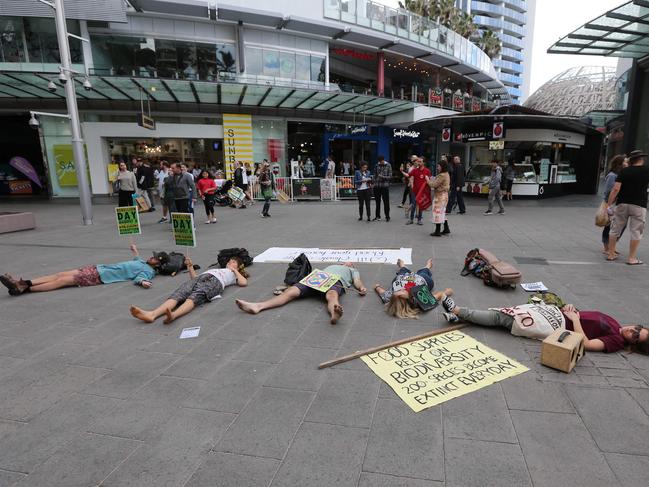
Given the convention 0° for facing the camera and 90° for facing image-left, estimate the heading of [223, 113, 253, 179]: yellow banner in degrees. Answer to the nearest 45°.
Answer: approximately 0°

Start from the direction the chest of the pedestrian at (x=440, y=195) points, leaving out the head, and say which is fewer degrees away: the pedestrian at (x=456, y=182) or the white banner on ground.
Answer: the white banner on ground

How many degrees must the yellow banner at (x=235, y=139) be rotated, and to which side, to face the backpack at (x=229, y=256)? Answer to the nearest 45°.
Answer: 0° — it already faces it
